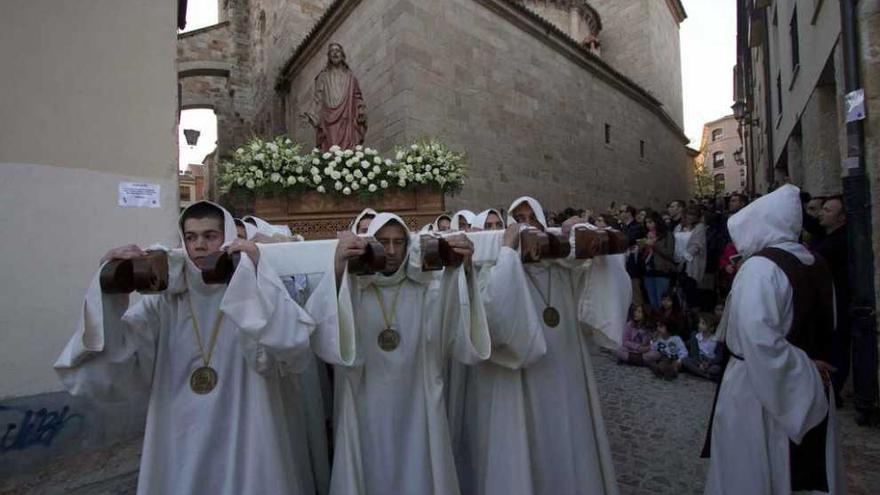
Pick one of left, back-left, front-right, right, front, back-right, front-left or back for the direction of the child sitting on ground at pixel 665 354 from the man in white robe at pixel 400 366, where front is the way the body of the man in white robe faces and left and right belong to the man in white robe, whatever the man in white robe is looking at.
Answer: back-left

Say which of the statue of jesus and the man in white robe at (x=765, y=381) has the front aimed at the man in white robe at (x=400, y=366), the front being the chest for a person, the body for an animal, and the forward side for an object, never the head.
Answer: the statue of jesus

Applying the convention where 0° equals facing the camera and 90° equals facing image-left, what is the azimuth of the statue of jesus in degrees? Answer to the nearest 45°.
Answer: approximately 0°

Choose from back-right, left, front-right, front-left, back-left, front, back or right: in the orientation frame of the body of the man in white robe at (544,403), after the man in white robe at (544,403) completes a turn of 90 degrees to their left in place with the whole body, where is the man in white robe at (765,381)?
front

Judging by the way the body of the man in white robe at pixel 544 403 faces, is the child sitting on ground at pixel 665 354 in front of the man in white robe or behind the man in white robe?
behind

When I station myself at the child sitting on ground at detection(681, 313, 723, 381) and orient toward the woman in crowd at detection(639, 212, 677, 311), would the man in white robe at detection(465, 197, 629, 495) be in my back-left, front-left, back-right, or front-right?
back-left

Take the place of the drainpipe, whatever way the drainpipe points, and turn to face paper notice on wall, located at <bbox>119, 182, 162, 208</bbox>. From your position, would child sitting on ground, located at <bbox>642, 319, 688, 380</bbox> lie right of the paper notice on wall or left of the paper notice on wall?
right

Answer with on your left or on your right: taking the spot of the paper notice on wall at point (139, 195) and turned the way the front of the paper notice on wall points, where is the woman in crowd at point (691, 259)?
on your left

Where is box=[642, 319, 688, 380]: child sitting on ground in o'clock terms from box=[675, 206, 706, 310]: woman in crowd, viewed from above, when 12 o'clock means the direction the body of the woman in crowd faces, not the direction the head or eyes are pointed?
The child sitting on ground is roughly at 11 o'clock from the woman in crowd.

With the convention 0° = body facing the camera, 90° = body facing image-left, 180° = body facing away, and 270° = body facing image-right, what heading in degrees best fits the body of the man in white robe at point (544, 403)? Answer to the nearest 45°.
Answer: approximately 0°

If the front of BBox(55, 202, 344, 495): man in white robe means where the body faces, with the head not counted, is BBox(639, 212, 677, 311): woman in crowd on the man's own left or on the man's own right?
on the man's own left
